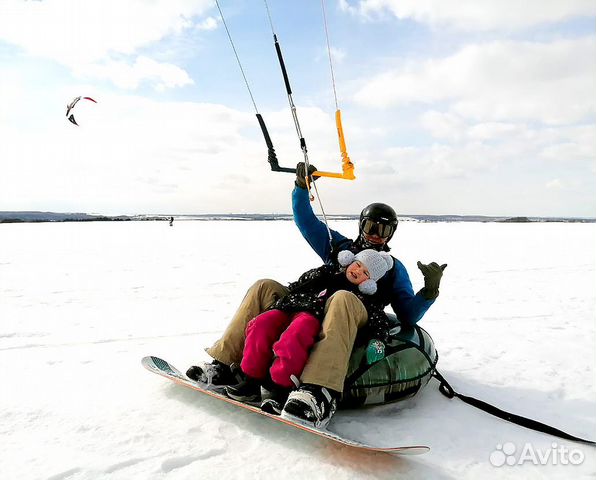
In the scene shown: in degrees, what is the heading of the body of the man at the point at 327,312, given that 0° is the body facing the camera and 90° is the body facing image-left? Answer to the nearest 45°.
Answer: approximately 45°

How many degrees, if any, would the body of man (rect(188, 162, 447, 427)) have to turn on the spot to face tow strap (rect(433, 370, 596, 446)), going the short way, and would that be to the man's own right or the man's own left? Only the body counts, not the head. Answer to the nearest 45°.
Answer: approximately 135° to the man's own left
